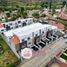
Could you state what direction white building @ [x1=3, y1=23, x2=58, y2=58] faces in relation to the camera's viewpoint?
facing the viewer and to the right of the viewer

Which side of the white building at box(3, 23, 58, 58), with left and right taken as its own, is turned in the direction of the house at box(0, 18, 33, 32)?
back
